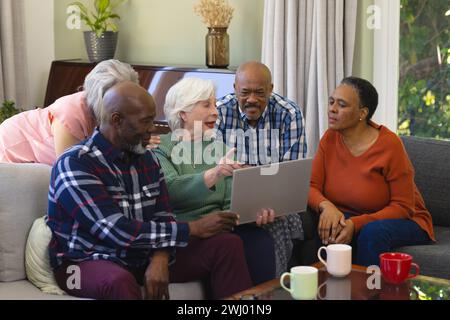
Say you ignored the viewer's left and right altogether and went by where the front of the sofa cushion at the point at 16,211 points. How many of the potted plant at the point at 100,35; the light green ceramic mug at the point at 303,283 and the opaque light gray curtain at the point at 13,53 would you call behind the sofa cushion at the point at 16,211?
2

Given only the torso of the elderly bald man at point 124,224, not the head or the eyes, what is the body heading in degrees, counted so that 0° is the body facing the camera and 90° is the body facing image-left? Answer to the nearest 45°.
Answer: approximately 315°

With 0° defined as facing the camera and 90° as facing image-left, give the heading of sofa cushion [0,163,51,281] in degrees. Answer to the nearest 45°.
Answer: approximately 0°

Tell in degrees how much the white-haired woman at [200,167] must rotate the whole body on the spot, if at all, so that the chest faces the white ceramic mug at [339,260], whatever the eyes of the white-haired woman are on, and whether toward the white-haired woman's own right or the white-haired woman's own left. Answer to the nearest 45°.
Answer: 0° — they already face it

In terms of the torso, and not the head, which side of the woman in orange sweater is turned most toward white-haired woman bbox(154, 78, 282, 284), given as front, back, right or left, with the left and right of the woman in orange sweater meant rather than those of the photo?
front

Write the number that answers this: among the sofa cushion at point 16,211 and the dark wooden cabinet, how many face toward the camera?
2

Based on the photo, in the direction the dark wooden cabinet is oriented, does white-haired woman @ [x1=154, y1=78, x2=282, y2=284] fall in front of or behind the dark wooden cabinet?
in front

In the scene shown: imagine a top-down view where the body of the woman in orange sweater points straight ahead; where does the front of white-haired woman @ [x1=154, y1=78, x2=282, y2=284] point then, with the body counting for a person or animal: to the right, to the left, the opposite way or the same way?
to the left

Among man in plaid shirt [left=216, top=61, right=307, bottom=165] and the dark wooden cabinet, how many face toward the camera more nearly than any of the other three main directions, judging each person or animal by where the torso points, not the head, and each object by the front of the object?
2

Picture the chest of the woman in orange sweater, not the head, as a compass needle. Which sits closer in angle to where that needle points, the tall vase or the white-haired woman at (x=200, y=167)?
the white-haired woman

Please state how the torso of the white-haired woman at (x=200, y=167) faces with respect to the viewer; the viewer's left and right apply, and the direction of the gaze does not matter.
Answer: facing the viewer and to the right of the viewer

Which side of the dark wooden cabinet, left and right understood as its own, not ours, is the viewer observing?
front

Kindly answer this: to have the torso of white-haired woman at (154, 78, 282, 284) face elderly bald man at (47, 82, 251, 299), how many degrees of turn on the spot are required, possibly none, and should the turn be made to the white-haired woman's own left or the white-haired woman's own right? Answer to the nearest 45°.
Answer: approximately 90° to the white-haired woman's own right
